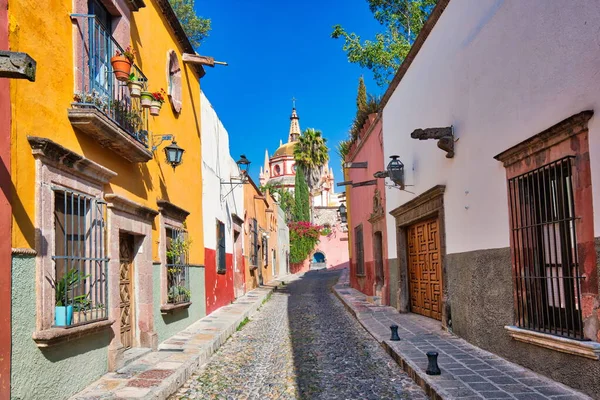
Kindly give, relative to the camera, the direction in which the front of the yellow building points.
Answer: facing the viewer and to the right of the viewer

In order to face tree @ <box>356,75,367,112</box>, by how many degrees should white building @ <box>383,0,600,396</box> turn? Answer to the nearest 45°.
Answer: approximately 135° to its right

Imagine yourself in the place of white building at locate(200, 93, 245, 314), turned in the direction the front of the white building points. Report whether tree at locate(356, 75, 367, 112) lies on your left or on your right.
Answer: on your left

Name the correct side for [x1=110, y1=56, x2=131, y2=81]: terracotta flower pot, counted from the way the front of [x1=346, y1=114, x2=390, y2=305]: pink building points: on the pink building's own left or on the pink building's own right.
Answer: on the pink building's own left

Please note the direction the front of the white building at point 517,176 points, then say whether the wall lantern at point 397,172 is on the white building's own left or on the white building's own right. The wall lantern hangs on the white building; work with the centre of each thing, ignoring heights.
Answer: on the white building's own right

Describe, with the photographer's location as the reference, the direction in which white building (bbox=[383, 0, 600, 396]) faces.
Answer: facing the viewer and to the left of the viewer

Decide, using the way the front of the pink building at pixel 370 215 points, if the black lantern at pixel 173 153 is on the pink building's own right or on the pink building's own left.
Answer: on the pink building's own left

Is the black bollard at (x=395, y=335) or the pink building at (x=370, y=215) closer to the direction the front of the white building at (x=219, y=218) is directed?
the pink building

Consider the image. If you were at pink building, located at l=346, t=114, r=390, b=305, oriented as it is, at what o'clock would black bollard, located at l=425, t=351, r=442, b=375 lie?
The black bollard is roughly at 9 o'clock from the pink building.

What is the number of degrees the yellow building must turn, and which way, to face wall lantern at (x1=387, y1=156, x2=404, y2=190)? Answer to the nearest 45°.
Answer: approximately 90° to its left

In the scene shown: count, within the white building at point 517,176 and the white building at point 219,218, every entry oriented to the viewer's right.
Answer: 1

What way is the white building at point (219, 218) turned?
to the viewer's right

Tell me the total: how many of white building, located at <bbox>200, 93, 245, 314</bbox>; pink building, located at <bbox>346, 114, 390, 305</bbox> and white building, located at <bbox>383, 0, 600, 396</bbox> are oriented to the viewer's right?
1

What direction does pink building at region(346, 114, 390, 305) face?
to the viewer's left

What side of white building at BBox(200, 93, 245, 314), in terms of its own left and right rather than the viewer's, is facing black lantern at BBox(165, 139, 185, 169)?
right

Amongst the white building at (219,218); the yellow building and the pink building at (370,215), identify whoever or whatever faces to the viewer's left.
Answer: the pink building

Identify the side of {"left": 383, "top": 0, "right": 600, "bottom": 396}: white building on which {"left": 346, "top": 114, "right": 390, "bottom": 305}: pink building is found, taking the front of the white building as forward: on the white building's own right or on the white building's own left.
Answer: on the white building's own right
